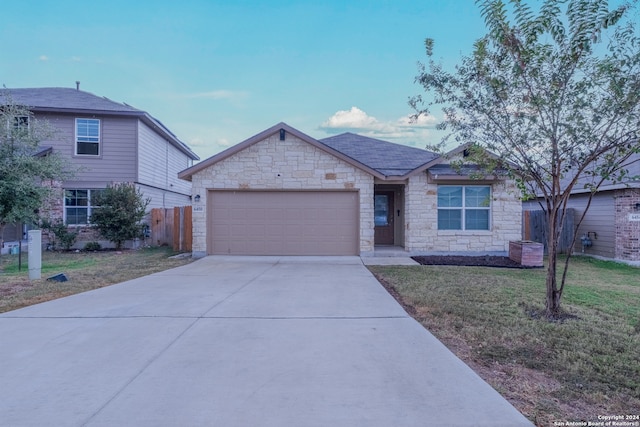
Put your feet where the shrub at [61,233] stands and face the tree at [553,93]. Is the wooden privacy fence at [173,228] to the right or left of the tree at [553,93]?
left

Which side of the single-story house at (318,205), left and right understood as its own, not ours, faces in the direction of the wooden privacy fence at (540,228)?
left

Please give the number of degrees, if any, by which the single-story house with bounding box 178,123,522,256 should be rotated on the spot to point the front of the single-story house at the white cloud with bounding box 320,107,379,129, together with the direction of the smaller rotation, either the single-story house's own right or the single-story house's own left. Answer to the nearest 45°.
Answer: approximately 180°

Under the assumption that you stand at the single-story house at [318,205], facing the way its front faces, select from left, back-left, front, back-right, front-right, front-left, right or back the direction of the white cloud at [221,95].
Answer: back-right

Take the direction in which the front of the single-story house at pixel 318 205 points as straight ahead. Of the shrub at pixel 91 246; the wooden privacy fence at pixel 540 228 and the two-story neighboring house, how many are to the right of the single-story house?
2

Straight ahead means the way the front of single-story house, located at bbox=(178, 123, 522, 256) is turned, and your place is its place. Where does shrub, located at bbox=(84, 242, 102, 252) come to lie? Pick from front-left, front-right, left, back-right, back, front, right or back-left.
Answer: right

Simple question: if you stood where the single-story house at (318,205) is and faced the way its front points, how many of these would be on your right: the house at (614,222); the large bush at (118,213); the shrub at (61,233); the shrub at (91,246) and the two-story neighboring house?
4

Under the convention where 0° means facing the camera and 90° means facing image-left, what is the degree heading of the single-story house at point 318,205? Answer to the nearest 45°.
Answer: approximately 0°

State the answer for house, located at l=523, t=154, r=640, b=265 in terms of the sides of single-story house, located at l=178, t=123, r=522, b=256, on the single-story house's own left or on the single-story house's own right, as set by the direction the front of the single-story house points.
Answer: on the single-story house's own left

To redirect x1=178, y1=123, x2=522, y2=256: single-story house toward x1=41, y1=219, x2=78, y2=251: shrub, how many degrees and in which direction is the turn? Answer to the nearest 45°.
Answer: approximately 90° to its right

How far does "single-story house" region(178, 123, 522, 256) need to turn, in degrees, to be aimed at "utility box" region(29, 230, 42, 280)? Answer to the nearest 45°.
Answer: approximately 45° to its right

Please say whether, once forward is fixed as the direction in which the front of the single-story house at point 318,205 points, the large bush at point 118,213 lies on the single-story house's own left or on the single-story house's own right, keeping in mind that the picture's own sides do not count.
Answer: on the single-story house's own right

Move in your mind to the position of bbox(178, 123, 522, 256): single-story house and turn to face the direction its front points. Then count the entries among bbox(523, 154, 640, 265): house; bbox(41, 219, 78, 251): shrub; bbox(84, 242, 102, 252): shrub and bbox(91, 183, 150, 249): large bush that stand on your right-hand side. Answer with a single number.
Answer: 3

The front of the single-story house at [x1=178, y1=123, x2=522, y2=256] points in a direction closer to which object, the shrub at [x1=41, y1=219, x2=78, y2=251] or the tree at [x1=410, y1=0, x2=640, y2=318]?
the tree

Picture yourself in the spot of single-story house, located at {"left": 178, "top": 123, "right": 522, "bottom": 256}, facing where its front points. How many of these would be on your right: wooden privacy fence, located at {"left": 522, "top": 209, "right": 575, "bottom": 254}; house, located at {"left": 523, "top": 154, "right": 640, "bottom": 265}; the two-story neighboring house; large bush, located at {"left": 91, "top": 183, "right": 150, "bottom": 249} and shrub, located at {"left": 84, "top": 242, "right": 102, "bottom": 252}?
3

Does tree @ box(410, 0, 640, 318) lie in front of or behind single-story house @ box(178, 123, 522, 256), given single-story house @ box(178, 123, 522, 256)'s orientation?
in front
